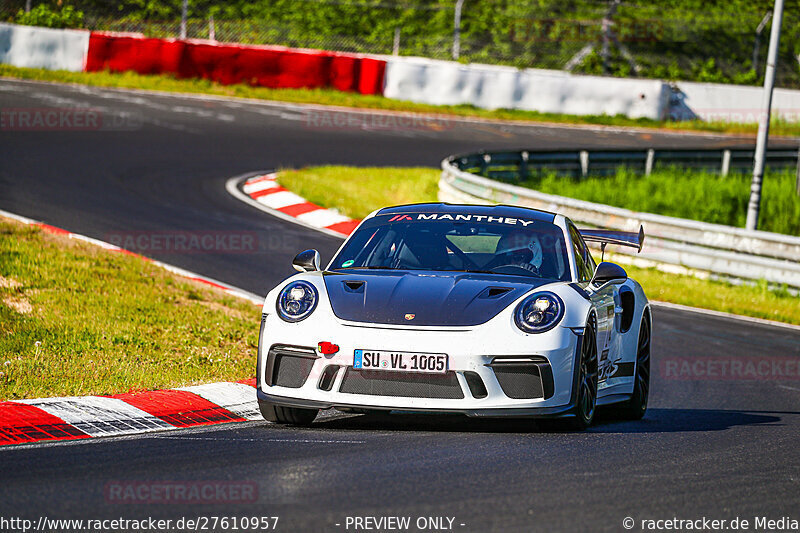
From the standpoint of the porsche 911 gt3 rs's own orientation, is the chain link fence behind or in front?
behind

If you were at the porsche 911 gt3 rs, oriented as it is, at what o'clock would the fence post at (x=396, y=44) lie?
The fence post is roughly at 6 o'clock from the porsche 911 gt3 rs.

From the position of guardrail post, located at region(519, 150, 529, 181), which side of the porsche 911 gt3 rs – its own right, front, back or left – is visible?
back

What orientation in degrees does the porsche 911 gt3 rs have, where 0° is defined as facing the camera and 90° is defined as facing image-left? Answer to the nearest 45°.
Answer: approximately 0°

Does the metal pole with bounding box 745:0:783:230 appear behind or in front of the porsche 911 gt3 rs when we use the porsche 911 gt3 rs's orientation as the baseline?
behind

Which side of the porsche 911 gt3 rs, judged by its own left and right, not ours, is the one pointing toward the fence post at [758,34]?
back

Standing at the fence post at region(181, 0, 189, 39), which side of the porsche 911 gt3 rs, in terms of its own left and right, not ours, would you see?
back

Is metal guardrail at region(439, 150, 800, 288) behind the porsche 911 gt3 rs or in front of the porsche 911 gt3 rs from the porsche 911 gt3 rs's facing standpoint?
behind
